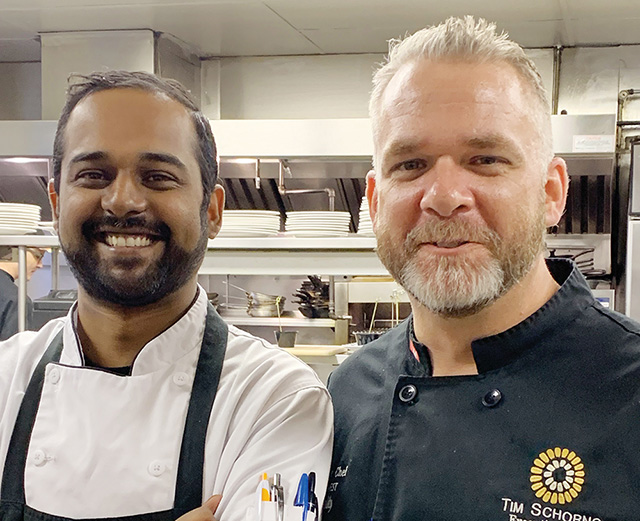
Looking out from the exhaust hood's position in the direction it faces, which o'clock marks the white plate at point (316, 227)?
The white plate is roughly at 12 o'clock from the exhaust hood.

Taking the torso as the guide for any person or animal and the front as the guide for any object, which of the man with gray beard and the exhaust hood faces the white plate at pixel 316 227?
the exhaust hood

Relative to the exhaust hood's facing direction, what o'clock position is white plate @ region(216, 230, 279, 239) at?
The white plate is roughly at 1 o'clock from the exhaust hood.

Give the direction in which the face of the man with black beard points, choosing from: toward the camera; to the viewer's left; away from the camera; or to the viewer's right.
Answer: toward the camera

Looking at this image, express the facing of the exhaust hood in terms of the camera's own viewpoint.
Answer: facing the viewer

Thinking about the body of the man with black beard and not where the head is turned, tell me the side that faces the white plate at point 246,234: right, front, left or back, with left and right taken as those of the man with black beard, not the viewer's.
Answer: back

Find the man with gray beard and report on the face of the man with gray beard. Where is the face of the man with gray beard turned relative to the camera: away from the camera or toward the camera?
toward the camera

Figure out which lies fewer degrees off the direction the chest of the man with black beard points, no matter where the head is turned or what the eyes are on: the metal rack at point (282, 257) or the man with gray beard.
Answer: the man with gray beard

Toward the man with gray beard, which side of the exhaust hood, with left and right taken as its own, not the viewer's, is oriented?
front

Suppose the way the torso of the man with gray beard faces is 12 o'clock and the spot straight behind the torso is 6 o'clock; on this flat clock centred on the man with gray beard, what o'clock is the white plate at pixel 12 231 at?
The white plate is roughly at 3 o'clock from the man with gray beard.

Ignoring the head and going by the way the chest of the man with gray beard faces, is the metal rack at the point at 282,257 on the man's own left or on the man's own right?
on the man's own right

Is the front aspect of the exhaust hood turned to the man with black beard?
yes

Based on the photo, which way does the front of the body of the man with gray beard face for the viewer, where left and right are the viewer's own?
facing the viewer and to the left of the viewer

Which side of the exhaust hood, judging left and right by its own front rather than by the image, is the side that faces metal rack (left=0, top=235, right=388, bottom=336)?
front

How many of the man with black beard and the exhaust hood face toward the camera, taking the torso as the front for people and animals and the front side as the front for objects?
2
